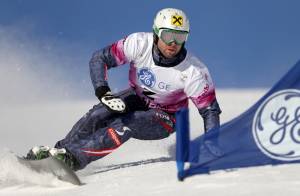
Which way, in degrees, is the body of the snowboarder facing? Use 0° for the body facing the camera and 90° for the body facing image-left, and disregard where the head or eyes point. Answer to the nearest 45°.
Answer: approximately 0°
